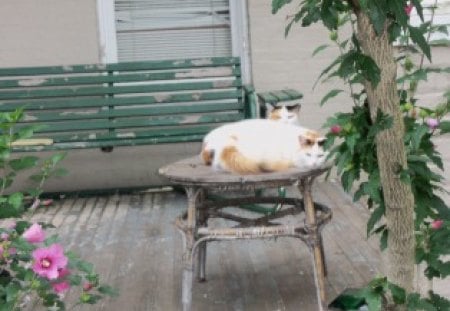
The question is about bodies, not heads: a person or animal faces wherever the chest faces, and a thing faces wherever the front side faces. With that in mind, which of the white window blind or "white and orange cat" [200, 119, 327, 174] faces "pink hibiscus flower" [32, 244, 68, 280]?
the white window blind

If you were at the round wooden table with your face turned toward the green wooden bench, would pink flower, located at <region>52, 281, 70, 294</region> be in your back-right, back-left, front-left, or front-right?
back-left

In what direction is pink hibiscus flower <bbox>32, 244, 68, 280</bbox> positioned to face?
toward the camera

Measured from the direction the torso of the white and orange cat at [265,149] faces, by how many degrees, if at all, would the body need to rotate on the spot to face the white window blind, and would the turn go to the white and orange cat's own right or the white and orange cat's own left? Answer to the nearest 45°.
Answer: approximately 90° to the white and orange cat's own left

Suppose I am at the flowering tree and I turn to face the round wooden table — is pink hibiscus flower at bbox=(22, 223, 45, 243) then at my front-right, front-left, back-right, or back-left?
front-left

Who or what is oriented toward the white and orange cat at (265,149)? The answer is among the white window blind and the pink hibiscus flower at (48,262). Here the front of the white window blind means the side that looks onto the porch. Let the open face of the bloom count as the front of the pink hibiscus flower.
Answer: the white window blind

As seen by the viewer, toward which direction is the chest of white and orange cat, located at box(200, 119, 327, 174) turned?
to the viewer's right

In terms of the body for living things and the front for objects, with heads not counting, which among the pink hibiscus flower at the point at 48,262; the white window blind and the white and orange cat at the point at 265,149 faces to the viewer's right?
the white and orange cat

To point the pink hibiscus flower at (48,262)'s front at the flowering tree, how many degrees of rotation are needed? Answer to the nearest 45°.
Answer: approximately 90° to its left

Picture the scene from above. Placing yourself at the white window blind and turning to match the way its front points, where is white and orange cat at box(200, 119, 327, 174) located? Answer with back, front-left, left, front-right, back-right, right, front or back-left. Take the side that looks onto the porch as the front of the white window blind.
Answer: front

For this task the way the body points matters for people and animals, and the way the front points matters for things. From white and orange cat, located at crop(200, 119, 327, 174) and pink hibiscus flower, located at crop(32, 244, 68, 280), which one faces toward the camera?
the pink hibiscus flower

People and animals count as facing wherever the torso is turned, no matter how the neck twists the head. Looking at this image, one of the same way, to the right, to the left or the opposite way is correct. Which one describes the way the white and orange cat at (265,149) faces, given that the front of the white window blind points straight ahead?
to the left
